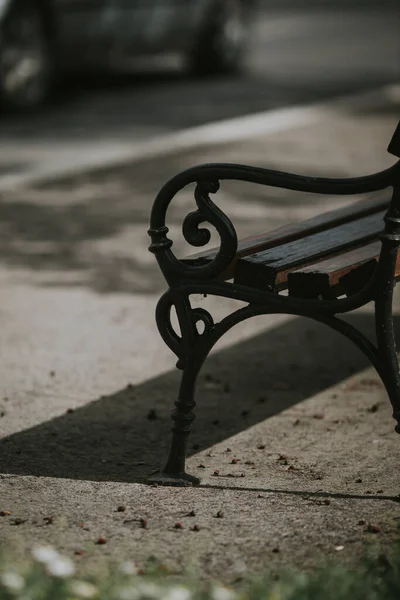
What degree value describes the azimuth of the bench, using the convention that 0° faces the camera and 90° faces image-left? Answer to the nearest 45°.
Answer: approximately 135°

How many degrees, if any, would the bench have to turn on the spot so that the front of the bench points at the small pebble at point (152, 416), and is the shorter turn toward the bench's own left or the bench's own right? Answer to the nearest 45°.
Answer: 0° — it already faces it

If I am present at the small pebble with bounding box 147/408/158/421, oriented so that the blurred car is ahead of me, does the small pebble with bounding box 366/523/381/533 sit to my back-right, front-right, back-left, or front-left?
back-right

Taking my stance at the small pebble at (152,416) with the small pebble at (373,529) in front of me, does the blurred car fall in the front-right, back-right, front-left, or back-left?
back-left

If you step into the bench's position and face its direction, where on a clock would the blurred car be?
The blurred car is roughly at 1 o'clock from the bench.

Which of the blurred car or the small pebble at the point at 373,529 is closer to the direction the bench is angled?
the blurred car

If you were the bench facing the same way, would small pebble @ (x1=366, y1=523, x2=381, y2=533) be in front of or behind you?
behind
